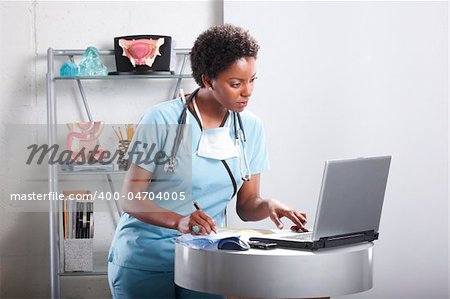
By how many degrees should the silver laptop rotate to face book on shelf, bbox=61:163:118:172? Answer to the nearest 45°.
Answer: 0° — it already faces it

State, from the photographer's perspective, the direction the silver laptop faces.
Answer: facing away from the viewer and to the left of the viewer

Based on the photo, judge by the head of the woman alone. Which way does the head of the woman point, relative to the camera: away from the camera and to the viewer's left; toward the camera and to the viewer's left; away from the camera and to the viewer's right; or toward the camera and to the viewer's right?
toward the camera and to the viewer's right

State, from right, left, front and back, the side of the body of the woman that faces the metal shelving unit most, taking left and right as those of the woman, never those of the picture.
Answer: back

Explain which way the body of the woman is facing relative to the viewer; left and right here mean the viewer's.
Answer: facing the viewer and to the right of the viewer

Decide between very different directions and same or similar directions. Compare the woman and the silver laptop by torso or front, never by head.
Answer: very different directions

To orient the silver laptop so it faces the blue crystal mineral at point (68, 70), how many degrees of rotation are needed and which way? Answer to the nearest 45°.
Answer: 0° — it already faces it

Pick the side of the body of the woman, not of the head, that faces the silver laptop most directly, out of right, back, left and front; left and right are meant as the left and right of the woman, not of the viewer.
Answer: front

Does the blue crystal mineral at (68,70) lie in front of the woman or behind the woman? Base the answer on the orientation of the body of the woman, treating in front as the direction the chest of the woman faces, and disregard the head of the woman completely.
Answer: behind

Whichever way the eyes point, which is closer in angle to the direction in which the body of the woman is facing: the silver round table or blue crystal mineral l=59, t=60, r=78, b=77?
the silver round table
